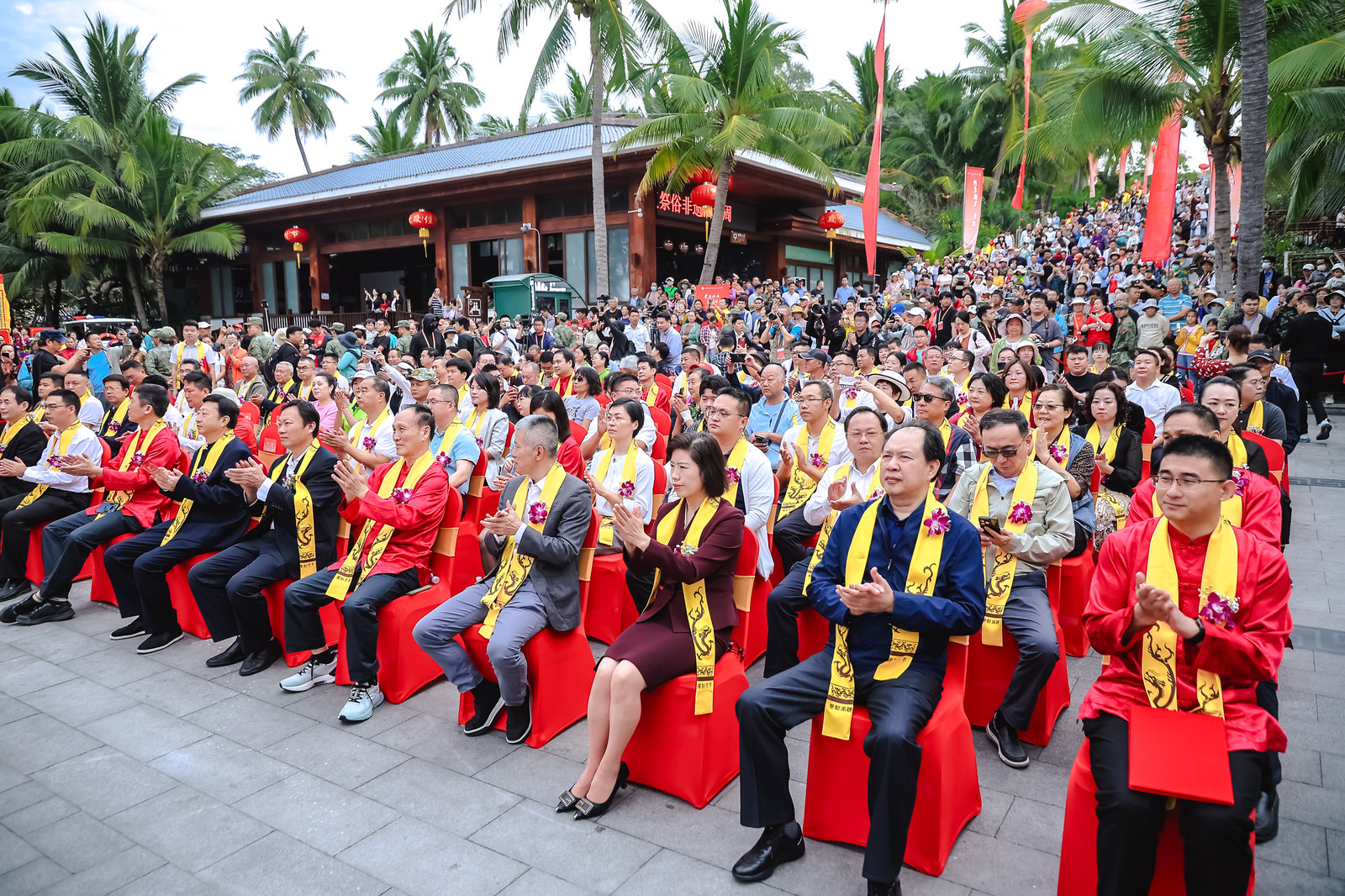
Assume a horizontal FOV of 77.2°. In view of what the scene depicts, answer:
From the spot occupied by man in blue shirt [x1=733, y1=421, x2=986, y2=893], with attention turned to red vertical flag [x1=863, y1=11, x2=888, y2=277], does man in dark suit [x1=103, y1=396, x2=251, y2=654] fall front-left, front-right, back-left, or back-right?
front-left

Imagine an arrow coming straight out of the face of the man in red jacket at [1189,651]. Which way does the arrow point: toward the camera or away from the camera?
toward the camera

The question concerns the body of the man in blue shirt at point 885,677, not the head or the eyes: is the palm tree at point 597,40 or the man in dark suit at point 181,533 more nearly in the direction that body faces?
the man in dark suit

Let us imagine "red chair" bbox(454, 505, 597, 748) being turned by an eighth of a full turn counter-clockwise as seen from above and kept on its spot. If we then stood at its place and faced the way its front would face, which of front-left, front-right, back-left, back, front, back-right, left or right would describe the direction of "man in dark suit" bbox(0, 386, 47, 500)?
back-right

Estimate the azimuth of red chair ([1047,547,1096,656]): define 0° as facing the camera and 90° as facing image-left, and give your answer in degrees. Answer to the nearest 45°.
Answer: approximately 45°

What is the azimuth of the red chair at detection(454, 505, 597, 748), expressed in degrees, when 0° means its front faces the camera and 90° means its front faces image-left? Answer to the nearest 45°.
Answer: approximately 45°

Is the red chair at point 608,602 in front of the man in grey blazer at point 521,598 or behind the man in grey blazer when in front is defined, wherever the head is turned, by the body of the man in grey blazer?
behind

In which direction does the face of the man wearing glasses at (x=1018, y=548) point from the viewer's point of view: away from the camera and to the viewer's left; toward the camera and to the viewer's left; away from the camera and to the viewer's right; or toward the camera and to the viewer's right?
toward the camera and to the viewer's left

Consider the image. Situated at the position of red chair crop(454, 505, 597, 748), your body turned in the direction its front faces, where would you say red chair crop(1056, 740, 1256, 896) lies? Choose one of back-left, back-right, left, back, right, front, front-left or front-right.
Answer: left

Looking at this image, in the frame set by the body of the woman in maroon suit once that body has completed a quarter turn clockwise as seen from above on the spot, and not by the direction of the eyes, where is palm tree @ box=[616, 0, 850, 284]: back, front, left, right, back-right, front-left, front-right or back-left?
front-right

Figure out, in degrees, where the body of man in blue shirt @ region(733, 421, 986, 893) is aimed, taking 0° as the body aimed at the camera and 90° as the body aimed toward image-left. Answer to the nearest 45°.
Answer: approximately 45°

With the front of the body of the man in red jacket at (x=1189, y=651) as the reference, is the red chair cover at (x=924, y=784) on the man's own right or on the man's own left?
on the man's own right
